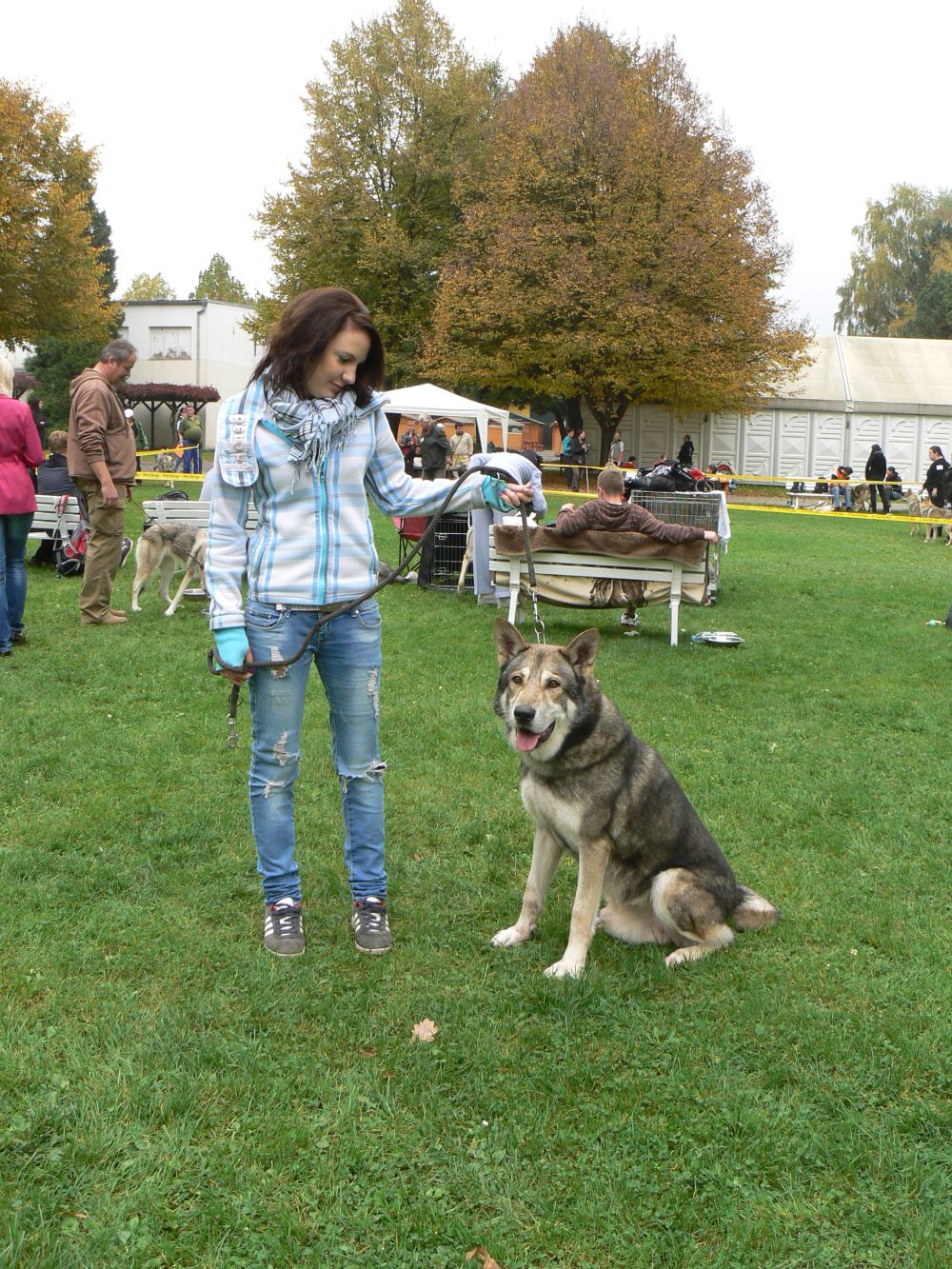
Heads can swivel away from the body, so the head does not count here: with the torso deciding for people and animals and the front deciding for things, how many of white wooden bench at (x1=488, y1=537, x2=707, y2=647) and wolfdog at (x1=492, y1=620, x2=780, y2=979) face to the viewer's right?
0

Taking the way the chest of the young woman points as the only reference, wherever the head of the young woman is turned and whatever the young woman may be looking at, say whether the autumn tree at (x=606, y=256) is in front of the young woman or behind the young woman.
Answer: behind

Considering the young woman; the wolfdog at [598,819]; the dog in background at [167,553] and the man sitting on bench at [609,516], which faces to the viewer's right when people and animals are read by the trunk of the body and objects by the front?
the dog in background

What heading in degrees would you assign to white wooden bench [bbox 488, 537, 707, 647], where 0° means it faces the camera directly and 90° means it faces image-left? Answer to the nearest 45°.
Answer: approximately 180°

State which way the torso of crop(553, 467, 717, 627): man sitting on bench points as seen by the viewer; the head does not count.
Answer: away from the camera

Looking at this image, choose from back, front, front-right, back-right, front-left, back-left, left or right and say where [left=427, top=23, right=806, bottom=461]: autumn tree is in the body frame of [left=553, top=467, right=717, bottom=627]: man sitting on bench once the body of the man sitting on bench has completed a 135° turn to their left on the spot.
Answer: back-right

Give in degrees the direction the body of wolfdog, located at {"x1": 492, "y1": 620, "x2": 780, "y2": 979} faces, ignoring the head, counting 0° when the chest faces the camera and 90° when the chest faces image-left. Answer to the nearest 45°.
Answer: approximately 45°

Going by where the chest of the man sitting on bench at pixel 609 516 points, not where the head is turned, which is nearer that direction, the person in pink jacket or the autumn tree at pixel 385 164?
the autumn tree

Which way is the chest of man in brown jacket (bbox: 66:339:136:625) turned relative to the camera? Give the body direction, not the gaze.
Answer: to the viewer's right

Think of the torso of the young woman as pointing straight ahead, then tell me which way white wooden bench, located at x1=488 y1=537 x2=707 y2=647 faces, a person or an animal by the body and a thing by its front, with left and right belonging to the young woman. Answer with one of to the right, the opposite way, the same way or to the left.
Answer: the opposite way

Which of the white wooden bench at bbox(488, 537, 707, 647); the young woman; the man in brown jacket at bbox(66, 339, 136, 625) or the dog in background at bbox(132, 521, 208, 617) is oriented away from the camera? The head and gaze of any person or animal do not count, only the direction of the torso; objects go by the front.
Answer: the white wooden bench
